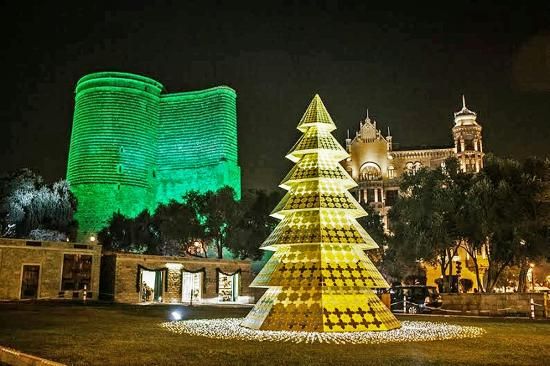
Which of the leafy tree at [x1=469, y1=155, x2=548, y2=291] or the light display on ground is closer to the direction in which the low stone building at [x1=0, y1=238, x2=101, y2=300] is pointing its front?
the light display on ground

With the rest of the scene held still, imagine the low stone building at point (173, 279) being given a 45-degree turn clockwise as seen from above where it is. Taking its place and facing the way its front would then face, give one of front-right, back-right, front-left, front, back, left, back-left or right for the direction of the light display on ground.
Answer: front-left

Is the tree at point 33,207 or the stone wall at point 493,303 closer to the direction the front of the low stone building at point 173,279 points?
the stone wall

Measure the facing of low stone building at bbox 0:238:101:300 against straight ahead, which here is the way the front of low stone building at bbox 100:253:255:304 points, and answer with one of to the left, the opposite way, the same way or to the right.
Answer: the same way

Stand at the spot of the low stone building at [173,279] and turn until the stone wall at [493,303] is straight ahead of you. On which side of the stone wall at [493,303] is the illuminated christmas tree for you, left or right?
right

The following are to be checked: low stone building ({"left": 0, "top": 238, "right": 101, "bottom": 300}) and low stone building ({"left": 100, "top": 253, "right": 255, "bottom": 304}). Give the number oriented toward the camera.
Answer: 2

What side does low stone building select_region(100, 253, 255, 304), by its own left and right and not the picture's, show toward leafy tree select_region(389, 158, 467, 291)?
left

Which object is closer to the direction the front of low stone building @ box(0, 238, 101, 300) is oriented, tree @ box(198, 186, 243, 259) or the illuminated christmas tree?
the illuminated christmas tree

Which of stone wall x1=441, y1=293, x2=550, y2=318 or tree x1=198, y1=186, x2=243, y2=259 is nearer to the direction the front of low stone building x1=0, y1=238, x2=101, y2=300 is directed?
the stone wall

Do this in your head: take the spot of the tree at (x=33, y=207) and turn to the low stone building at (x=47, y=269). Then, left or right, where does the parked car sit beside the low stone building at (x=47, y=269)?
left

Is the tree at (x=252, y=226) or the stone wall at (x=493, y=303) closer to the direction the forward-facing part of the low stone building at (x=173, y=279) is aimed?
the stone wall

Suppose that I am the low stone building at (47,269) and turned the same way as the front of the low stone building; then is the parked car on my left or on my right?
on my left

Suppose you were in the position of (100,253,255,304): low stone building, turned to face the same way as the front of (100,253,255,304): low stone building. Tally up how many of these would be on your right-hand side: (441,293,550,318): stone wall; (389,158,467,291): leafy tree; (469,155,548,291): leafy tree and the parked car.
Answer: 0

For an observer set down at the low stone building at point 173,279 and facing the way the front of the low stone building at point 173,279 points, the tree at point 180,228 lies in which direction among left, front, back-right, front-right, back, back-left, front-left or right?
back

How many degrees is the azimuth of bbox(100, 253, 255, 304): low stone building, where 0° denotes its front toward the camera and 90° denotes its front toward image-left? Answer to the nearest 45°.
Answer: approximately 0°

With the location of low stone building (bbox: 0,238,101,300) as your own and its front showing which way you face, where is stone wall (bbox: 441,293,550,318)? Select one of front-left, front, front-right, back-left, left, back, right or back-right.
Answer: front-left

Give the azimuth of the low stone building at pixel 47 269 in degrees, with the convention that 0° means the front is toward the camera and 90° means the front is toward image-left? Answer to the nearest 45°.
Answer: approximately 0°

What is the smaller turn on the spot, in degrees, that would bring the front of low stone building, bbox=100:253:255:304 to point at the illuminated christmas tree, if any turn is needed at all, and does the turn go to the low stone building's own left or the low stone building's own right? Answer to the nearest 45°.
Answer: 0° — it already faces it
